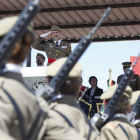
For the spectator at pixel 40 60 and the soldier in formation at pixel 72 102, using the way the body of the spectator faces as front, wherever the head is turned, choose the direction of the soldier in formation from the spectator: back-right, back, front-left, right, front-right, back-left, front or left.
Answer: front-left

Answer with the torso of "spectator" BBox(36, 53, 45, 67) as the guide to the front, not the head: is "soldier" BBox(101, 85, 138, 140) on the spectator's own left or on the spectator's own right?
on the spectator's own left

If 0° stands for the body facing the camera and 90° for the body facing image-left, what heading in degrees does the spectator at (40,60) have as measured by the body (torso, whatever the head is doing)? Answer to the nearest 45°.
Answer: approximately 45°

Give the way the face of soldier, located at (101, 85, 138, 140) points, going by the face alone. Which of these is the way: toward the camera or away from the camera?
away from the camera
